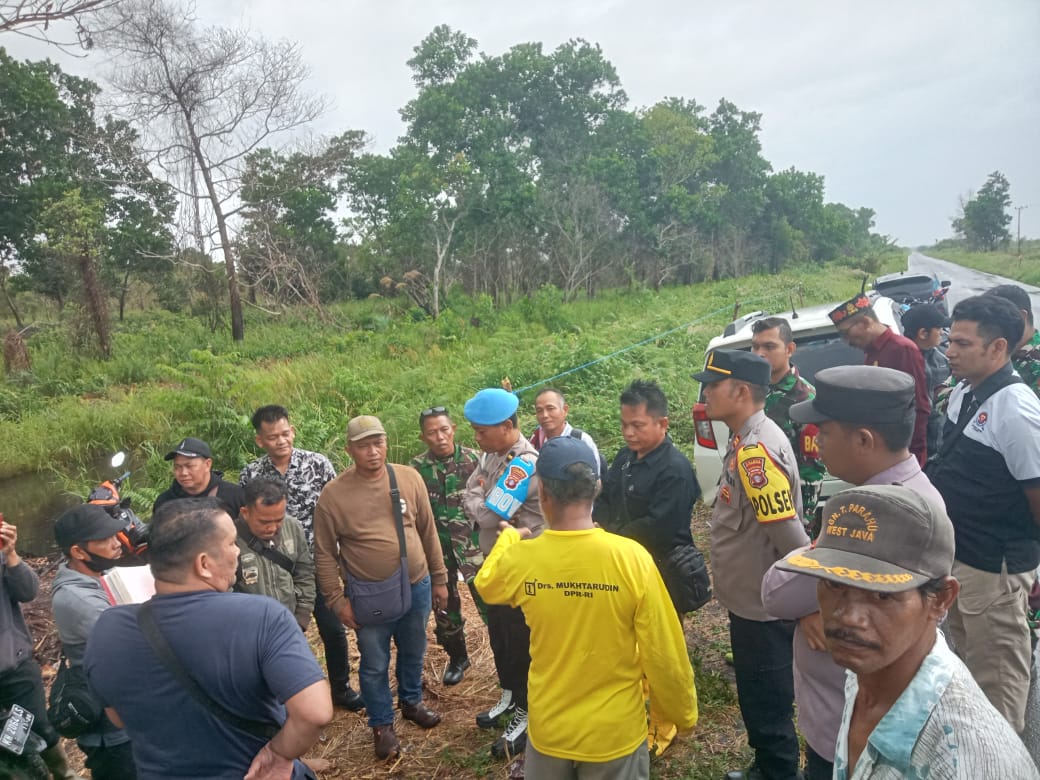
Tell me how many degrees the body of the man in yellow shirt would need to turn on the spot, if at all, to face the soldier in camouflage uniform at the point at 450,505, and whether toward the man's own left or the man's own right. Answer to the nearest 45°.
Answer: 0° — they already face them

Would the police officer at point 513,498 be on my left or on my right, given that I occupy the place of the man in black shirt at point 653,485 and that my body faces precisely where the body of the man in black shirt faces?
on my right

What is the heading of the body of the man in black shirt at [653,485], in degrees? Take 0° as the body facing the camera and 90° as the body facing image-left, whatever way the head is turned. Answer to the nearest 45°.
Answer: approximately 45°

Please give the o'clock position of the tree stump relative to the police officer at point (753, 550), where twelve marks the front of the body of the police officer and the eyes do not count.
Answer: The tree stump is roughly at 1 o'clock from the police officer.

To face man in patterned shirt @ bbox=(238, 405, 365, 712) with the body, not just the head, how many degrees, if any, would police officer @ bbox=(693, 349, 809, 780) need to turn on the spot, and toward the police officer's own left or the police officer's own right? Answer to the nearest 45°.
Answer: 0° — they already face them

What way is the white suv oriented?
away from the camera

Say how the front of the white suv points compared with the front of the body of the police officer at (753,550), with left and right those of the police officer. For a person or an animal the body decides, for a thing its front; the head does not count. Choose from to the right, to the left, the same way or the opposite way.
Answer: to the right

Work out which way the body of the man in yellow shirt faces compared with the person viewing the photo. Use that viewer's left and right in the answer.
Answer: facing away from the viewer

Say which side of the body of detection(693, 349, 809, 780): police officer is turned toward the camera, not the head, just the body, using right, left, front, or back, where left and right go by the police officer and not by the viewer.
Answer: left

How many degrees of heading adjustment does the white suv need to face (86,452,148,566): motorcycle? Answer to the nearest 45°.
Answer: approximately 135° to its left

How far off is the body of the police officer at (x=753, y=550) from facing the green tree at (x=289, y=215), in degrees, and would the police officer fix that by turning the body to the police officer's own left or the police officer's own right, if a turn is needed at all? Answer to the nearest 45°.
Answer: approximately 45° to the police officer's own right

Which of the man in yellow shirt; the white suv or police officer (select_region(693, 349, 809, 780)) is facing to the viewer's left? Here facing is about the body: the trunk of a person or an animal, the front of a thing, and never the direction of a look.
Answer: the police officer
